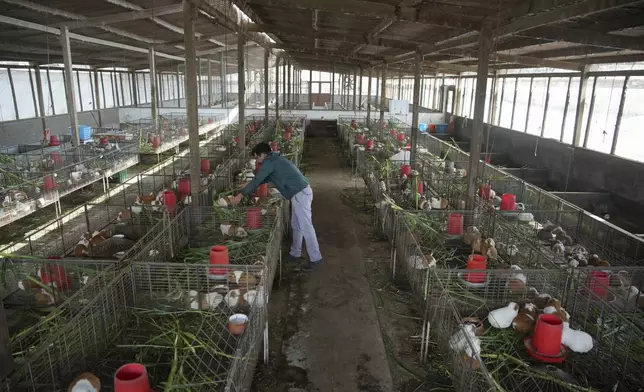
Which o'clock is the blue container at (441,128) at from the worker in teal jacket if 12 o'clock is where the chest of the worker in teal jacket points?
The blue container is roughly at 4 o'clock from the worker in teal jacket.

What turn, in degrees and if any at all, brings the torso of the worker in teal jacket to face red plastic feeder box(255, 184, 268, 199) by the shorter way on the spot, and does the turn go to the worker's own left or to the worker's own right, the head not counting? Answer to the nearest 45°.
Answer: approximately 45° to the worker's own right

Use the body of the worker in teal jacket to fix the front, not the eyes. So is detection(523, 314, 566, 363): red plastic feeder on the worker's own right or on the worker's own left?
on the worker's own left

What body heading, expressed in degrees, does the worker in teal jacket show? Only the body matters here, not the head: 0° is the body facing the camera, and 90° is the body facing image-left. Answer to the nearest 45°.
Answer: approximately 90°

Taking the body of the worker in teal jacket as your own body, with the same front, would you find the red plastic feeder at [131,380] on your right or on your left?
on your left

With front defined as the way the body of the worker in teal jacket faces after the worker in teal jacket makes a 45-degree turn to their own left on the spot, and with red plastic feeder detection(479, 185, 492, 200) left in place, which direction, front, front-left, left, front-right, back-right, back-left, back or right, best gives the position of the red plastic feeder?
back-left

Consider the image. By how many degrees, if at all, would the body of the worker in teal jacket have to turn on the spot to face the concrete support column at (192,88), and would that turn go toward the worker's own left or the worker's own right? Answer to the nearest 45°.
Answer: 0° — they already face it

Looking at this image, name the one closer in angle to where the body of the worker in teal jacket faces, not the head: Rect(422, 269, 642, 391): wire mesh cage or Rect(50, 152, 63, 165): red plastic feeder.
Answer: the red plastic feeder

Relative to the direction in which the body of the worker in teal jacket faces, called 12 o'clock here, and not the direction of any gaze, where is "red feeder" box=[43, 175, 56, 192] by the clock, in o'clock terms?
The red feeder is roughly at 1 o'clock from the worker in teal jacket.

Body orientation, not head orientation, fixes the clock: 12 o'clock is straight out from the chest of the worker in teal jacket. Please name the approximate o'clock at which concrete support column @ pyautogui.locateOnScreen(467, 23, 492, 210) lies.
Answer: The concrete support column is roughly at 6 o'clock from the worker in teal jacket.

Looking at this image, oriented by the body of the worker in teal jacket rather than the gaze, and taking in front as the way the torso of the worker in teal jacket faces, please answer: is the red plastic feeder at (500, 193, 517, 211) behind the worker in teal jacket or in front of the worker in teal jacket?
behind

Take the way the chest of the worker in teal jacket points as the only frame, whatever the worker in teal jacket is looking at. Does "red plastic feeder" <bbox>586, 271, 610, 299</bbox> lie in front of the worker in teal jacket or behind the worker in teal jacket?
behind
